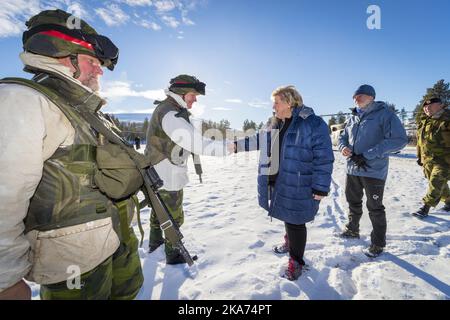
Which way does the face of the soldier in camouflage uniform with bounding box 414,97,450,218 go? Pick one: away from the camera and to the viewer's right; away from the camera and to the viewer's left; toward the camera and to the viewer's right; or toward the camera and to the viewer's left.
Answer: toward the camera and to the viewer's left

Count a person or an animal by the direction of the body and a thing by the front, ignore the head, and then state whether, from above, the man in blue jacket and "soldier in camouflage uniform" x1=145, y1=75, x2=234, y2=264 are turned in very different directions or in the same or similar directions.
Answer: very different directions

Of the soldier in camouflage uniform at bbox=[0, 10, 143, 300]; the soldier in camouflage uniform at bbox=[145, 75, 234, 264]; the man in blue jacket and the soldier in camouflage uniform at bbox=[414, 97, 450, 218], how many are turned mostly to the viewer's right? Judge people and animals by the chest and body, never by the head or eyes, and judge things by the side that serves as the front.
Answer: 2

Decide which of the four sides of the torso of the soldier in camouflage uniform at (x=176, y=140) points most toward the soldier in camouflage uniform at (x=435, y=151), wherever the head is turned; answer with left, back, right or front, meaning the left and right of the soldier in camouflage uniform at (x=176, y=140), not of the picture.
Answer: front

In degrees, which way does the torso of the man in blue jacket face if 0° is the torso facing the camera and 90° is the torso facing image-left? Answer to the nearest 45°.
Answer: approximately 45°

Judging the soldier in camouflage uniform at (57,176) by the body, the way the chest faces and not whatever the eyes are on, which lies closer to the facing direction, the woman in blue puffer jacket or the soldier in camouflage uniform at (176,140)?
the woman in blue puffer jacket

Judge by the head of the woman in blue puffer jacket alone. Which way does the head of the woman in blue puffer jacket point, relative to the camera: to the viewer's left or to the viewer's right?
to the viewer's left

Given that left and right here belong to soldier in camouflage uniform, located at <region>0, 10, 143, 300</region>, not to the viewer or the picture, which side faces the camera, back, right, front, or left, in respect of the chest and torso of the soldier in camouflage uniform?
right

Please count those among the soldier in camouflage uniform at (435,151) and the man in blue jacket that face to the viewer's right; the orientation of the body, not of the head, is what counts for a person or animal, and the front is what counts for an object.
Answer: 0

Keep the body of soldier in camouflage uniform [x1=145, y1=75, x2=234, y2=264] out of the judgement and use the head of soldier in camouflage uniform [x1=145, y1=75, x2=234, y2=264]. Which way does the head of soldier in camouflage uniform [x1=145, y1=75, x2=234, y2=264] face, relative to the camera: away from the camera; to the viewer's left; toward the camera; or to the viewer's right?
to the viewer's right

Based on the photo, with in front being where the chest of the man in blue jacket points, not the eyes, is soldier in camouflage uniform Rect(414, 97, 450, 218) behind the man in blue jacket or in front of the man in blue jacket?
behind

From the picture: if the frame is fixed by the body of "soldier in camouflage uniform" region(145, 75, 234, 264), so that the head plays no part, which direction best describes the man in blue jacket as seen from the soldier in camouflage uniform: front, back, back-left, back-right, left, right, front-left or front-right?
front

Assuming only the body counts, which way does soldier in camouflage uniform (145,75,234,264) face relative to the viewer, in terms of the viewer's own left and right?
facing to the right of the viewer

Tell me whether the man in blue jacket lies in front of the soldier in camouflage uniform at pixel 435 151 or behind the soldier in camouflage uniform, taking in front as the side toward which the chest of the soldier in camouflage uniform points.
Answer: in front
